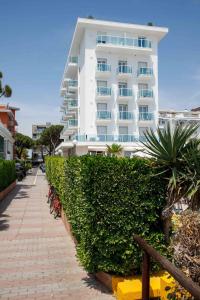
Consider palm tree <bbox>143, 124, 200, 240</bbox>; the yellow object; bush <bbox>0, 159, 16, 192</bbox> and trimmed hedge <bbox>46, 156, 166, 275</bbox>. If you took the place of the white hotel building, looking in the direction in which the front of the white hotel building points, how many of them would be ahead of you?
4

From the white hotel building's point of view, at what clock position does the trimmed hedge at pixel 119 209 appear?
The trimmed hedge is roughly at 12 o'clock from the white hotel building.

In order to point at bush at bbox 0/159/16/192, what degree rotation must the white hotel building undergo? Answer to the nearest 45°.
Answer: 0° — it already faces it

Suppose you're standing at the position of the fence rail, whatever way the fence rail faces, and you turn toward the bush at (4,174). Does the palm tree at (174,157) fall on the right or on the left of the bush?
right

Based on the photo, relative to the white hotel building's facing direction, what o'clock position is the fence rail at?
The fence rail is roughly at 12 o'clock from the white hotel building.

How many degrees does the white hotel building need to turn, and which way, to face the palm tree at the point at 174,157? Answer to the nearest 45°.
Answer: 0° — it already faces it

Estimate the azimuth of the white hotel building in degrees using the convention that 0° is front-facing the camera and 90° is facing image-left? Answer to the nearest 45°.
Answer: approximately 0°

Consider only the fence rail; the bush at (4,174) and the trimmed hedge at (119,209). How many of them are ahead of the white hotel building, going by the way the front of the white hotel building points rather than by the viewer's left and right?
3

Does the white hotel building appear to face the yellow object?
yes
